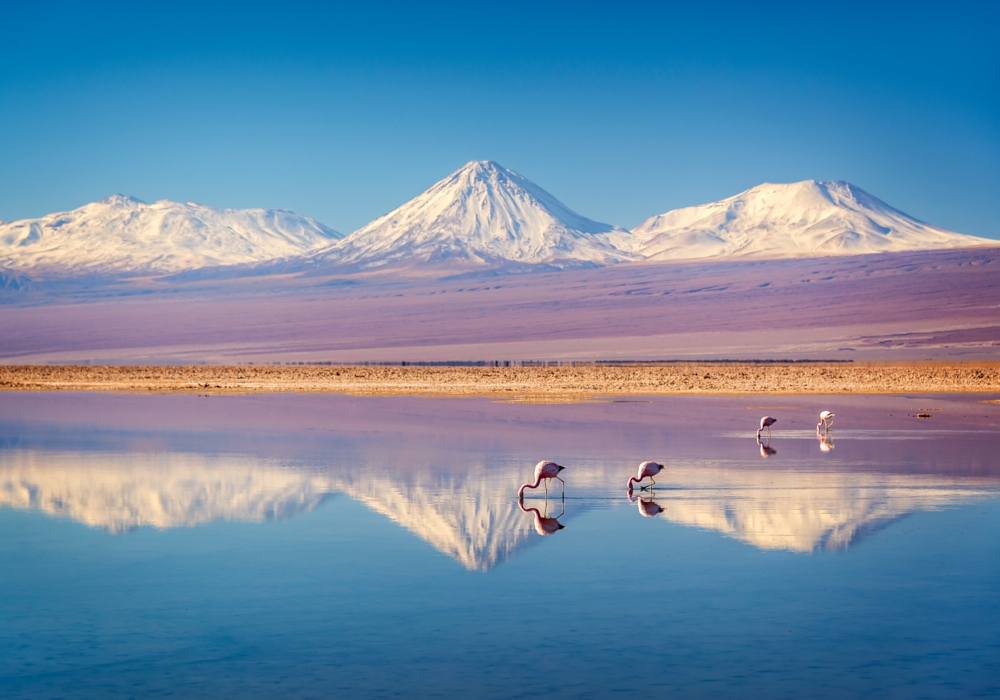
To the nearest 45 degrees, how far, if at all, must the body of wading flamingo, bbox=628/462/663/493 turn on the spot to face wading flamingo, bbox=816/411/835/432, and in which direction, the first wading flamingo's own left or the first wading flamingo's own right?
approximately 90° to the first wading flamingo's own right

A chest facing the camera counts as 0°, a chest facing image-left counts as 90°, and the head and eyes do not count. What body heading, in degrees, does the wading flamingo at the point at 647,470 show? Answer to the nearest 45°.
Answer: approximately 90°
